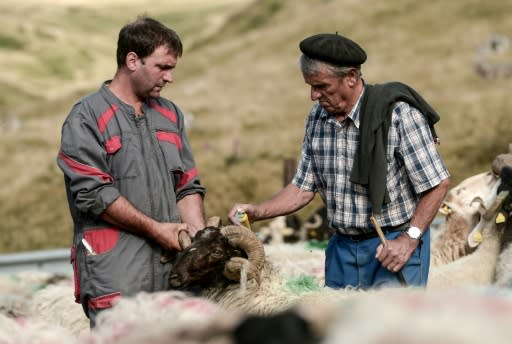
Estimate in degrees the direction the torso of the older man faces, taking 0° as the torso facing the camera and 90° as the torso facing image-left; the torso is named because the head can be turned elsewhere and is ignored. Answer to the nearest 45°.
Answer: approximately 45°
